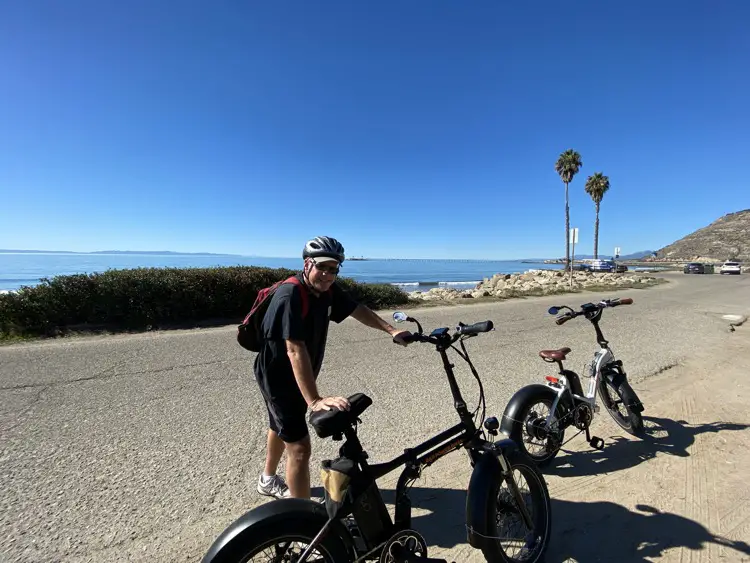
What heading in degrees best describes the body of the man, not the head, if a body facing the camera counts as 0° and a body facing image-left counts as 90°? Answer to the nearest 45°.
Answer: approximately 315°

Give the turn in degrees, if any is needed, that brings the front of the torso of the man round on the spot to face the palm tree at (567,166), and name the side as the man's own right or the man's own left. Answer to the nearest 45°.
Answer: approximately 90° to the man's own left

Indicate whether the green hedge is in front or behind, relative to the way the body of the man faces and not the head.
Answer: behind

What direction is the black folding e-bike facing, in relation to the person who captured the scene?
facing away from the viewer and to the right of the viewer

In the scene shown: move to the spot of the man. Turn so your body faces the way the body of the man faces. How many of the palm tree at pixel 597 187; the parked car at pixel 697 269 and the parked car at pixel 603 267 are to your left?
3

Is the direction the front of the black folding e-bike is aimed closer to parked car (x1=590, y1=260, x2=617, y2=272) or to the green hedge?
the parked car

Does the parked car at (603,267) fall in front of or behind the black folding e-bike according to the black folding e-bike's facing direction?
in front

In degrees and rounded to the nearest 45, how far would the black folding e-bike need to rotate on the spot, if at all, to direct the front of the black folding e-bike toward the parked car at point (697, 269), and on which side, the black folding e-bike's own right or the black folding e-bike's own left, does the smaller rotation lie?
0° — it already faces it

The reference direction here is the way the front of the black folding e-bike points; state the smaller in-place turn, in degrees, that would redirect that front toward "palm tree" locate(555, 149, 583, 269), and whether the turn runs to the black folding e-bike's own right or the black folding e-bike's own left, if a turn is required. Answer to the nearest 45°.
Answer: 0° — it already faces it

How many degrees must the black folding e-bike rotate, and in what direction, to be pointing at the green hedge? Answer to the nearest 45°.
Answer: approximately 90° to its left
